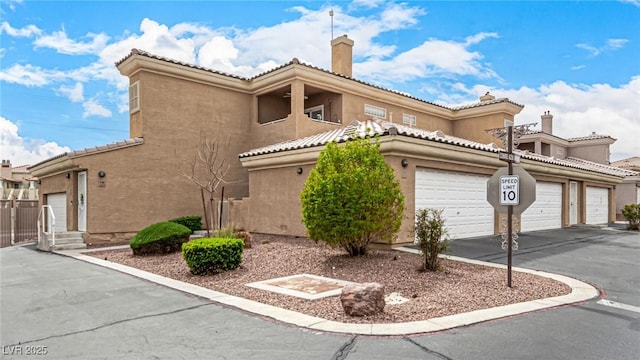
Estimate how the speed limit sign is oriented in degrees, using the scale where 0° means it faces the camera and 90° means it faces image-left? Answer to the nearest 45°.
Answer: approximately 0°

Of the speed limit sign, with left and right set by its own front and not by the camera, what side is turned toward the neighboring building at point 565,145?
back

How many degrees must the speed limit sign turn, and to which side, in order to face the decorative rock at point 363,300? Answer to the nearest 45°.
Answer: approximately 45° to its right
